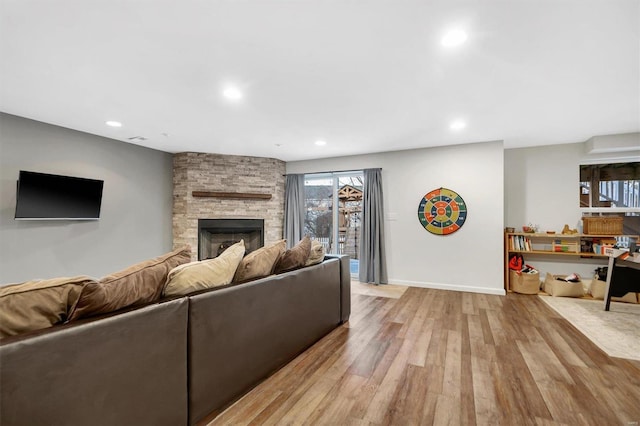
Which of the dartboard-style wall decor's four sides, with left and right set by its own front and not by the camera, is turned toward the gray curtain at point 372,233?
right

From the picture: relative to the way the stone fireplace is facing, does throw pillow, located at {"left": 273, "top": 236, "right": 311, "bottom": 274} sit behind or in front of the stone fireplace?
in front

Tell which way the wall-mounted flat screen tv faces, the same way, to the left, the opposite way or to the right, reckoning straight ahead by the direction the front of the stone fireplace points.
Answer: to the left

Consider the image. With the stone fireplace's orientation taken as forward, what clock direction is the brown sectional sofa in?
The brown sectional sofa is roughly at 12 o'clock from the stone fireplace.

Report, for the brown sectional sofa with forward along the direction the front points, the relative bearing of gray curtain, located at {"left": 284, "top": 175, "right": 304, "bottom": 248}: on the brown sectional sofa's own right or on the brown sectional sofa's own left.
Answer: on the brown sectional sofa's own right

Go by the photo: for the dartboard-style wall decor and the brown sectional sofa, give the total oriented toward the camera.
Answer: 1

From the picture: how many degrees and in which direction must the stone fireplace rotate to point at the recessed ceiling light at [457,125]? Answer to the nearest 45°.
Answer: approximately 45° to its left

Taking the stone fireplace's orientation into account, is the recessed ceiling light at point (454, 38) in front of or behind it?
in front

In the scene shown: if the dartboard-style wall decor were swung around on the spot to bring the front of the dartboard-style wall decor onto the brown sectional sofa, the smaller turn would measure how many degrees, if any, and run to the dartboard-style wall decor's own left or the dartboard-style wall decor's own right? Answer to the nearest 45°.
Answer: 0° — it already faces it

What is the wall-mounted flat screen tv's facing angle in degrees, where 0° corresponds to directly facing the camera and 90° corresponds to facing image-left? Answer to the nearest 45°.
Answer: approximately 315°
